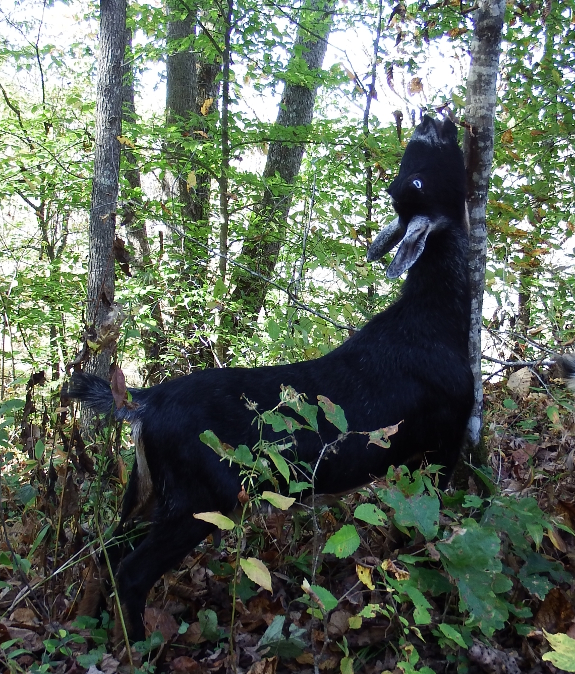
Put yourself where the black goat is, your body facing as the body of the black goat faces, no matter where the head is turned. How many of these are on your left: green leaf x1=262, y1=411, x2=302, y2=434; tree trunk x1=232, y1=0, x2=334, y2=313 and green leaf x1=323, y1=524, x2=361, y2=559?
1

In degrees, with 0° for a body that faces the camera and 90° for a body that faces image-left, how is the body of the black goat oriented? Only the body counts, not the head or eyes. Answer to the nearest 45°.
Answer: approximately 270°

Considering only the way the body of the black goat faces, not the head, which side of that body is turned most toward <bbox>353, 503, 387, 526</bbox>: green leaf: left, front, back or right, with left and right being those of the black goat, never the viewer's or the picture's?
right

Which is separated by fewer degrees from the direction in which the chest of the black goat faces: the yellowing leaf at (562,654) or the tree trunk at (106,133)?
the yellowing leaf

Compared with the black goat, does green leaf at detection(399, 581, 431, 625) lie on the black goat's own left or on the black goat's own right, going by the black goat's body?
on the black goat's own right

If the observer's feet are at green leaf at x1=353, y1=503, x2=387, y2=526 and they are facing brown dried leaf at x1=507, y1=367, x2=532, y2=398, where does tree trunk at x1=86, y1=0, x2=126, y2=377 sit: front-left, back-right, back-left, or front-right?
front-left
